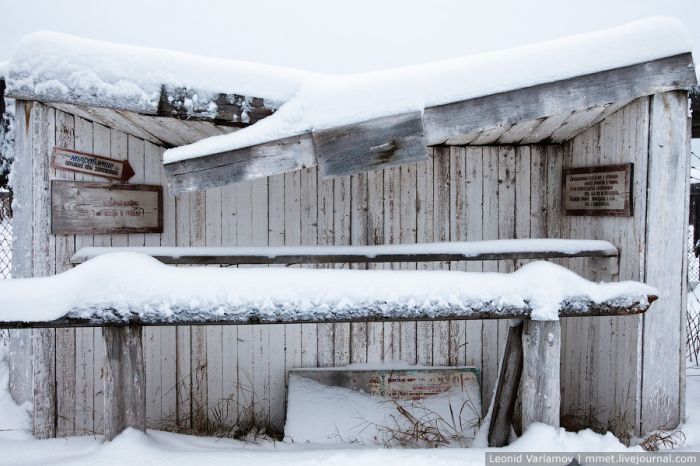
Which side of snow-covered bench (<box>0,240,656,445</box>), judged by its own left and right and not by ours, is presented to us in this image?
front

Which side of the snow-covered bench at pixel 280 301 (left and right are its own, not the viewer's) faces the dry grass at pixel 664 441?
left

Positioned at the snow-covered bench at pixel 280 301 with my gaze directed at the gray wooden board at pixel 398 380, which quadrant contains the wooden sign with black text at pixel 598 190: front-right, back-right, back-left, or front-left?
front-right

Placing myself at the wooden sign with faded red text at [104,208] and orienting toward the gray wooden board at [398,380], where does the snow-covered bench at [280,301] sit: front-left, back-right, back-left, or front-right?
front-right

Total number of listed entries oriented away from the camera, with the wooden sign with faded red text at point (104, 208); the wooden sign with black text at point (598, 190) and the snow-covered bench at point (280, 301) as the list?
0

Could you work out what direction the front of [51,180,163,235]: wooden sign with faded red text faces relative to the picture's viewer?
facing the viewer and to the right of the viewer

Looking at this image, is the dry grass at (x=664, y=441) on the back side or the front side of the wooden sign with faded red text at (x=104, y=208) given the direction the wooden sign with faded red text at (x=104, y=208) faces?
on the front side

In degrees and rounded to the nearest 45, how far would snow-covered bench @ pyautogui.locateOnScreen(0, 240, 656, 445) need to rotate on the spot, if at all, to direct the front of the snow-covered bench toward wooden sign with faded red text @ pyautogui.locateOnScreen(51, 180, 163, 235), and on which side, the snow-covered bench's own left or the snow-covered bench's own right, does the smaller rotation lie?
approximately 135° to the snow-covered bench's own right

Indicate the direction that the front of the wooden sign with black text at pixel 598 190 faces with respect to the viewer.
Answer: facing the viewer and to the left of the viewer

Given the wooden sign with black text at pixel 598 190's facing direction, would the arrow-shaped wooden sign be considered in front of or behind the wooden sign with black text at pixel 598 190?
in front

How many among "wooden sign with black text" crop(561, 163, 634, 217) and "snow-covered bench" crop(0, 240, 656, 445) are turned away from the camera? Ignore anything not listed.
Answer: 0

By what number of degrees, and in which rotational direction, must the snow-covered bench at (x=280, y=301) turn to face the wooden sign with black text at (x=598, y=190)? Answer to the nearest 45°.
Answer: approximately 135° to its left
